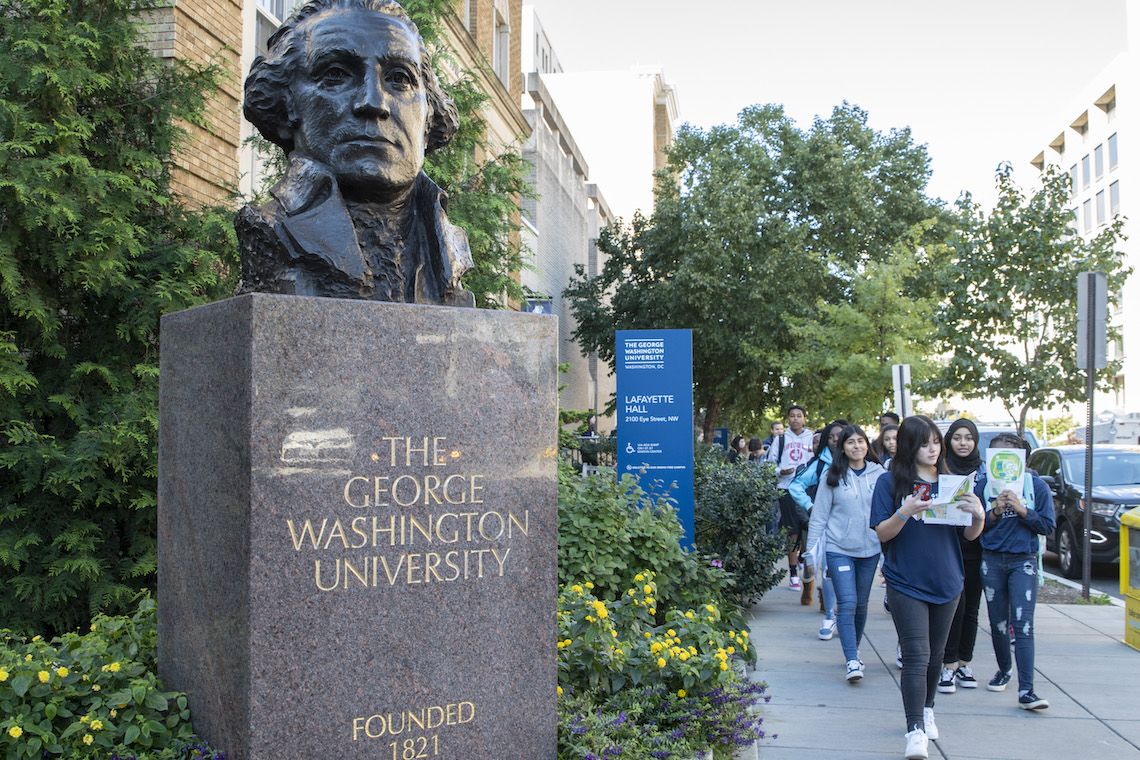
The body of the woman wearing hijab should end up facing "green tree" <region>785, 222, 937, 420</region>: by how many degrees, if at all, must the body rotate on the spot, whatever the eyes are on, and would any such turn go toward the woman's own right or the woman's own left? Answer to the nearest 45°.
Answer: approximately 180°

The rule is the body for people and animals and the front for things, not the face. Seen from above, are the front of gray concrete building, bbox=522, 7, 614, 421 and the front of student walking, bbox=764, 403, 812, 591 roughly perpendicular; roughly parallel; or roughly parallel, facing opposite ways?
roughly perpendicular

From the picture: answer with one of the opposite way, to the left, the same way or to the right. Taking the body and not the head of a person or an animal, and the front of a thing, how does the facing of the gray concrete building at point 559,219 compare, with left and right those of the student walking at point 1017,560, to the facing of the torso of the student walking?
to the left

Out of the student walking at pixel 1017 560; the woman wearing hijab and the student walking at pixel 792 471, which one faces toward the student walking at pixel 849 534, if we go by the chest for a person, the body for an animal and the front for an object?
the student walking at pixel 792 471

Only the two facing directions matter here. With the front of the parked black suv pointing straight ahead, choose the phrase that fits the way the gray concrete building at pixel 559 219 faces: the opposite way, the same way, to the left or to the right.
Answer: to the left

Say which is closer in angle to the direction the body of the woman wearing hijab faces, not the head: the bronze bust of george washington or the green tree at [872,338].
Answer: the bronze bust of george washington

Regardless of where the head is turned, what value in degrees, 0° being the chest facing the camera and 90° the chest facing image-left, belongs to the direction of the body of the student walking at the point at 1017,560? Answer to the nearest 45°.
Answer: approximately 0°

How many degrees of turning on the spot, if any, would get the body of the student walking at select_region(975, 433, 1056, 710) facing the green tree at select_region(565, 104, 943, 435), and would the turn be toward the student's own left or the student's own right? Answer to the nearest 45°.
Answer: approximately 180°

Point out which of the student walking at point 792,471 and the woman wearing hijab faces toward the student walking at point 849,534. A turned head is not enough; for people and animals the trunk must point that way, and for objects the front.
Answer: the student walking at point 792,471

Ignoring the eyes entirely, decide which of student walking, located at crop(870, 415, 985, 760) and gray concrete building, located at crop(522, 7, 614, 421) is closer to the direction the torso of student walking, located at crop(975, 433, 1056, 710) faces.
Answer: the student walking
